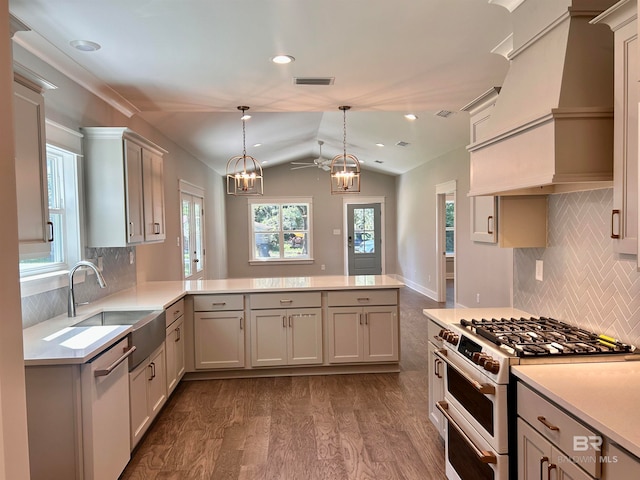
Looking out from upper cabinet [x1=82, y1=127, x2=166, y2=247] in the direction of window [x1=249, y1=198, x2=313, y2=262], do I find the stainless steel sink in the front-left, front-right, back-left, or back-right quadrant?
back-right

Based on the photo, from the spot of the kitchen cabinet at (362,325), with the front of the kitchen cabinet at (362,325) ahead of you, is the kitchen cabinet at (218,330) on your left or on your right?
on your right

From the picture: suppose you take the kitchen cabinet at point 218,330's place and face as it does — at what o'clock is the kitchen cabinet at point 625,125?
the kitchen cabinet at point 625,125 is roughly at 11 o'clock from the kitchen cabinet at point 218,330.

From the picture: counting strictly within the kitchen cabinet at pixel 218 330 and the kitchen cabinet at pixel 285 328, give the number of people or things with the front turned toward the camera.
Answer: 2

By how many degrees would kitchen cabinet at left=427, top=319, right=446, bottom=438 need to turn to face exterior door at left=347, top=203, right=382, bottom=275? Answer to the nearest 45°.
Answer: approximately 90° to its right

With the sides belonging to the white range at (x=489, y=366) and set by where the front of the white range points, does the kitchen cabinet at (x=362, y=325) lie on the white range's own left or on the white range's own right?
on the white range's own right

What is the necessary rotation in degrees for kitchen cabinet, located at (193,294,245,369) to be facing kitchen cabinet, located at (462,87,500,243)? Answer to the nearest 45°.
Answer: approximately 45° to its left

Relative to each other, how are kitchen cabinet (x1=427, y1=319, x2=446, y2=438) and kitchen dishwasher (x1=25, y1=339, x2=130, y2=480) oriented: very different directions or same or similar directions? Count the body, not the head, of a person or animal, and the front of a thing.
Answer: very different directions

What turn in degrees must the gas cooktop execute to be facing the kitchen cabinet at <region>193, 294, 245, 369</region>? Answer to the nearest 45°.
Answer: approximately 45° to its right

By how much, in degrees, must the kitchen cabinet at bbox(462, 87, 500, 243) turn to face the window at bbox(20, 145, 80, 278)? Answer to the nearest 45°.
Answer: approximately 45° to its right

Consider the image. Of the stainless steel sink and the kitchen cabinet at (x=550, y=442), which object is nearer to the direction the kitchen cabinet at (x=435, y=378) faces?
the stainless steel sink

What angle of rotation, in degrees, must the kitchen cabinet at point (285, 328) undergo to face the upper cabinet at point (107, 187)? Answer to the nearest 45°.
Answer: approximately 90° to its right
